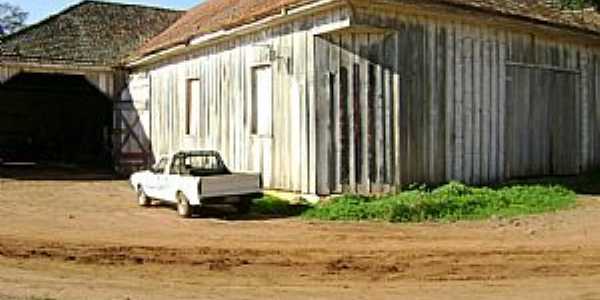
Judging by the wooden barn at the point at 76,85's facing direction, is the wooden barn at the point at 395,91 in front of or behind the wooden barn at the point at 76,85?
in front

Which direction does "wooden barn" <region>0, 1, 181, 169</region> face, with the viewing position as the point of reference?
facing the viewer

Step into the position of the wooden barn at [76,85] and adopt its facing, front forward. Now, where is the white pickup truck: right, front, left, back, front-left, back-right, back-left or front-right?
front

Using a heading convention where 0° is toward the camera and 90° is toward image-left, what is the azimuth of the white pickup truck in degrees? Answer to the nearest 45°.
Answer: approximately 135°

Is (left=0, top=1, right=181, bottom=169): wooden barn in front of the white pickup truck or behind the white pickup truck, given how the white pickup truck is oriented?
in front

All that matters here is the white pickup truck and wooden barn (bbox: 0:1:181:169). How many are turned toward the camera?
1

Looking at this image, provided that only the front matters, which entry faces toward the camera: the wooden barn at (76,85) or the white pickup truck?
the wooden barn
